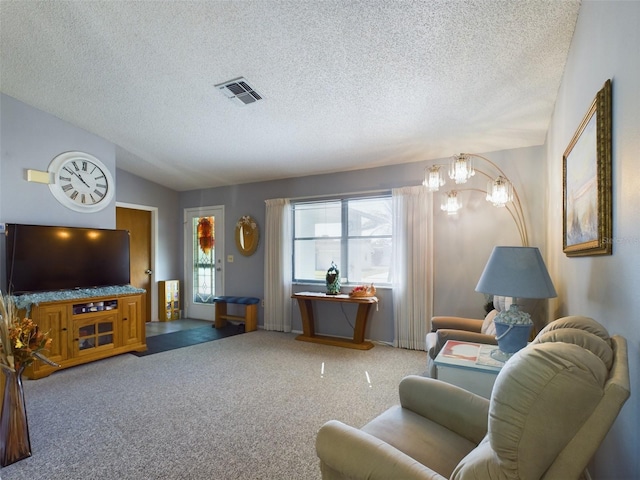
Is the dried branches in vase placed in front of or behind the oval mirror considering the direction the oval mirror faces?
in front

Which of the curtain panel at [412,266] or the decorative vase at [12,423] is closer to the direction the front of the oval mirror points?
the decorative vase

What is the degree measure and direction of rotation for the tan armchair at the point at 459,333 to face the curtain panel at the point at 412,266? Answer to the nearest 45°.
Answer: approximately 90° to its right

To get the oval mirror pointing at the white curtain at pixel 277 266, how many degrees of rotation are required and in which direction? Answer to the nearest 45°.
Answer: approximately 90° to its left

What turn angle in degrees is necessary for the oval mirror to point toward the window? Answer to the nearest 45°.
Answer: approximately 90° to its left

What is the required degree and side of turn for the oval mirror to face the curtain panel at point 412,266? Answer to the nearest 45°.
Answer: approximately 90° to its left

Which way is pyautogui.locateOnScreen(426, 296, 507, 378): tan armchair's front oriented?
to the viewer's left

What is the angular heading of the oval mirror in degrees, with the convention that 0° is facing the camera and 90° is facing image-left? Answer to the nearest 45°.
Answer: approximately 45°

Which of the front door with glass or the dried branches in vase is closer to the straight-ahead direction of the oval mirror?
the dried branches in vase

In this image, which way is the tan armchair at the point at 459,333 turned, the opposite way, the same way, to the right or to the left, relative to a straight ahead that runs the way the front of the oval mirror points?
to the right
